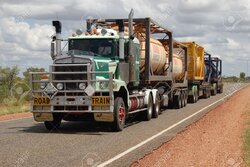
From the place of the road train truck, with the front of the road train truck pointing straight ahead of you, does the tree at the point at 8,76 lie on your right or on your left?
on your right

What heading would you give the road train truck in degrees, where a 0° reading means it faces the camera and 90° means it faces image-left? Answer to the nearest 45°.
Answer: approximately 45°
